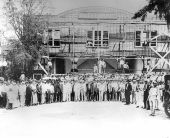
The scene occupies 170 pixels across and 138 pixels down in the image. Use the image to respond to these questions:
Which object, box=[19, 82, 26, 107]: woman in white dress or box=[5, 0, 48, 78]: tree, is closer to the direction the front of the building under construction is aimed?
the woman in white dress

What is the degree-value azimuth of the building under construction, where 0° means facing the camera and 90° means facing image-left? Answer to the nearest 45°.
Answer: approximately 0°

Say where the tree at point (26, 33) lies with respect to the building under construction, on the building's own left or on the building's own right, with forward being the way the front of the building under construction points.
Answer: on the building's own right

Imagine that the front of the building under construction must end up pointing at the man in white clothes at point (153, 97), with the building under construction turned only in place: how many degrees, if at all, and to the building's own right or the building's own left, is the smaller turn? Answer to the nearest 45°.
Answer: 0° — it already faces them
